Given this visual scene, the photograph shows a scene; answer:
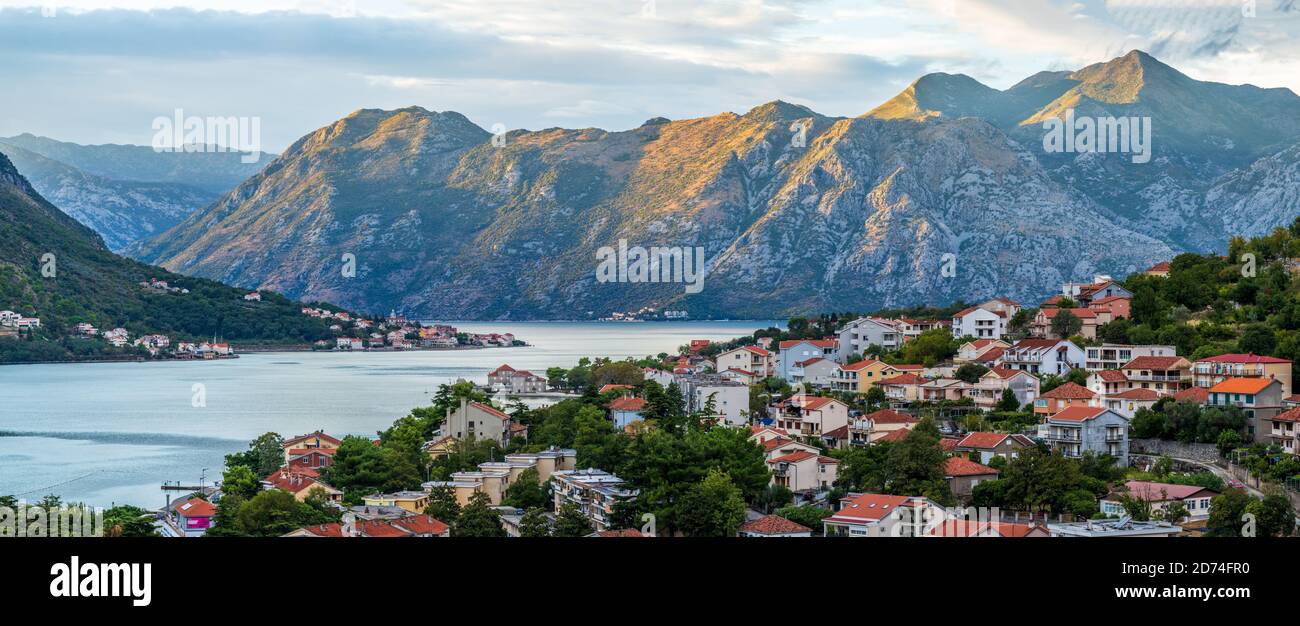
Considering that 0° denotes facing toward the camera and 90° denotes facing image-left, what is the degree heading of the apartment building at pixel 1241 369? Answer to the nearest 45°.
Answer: approximately 45°

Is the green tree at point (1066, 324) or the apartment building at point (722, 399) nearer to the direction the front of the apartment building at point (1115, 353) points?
the apartment building

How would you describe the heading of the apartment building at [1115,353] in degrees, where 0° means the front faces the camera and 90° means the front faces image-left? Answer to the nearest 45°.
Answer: approximately 45°

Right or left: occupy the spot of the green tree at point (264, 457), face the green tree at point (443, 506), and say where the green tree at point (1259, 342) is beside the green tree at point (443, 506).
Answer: left

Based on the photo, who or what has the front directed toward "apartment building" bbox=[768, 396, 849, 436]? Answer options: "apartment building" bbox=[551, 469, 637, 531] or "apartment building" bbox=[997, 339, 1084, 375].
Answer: "apartment building" bbox=[997, 339, 1084, 375]

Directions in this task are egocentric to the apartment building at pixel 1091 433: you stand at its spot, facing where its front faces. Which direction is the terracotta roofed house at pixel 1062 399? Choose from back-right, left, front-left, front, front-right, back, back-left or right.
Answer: back-right

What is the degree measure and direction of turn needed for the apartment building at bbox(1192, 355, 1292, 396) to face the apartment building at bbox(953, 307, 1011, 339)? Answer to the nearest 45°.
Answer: approximately 90° to its right

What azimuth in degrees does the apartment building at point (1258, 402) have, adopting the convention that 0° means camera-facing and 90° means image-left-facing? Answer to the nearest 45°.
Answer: approximately 45°

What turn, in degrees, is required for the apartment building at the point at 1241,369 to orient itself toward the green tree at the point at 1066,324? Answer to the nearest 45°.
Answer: approximately 90° to its right

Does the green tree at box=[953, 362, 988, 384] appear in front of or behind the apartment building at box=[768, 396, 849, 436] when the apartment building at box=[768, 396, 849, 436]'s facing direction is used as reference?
behind

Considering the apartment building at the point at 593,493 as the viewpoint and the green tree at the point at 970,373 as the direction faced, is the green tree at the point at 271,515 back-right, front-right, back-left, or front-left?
back-left
